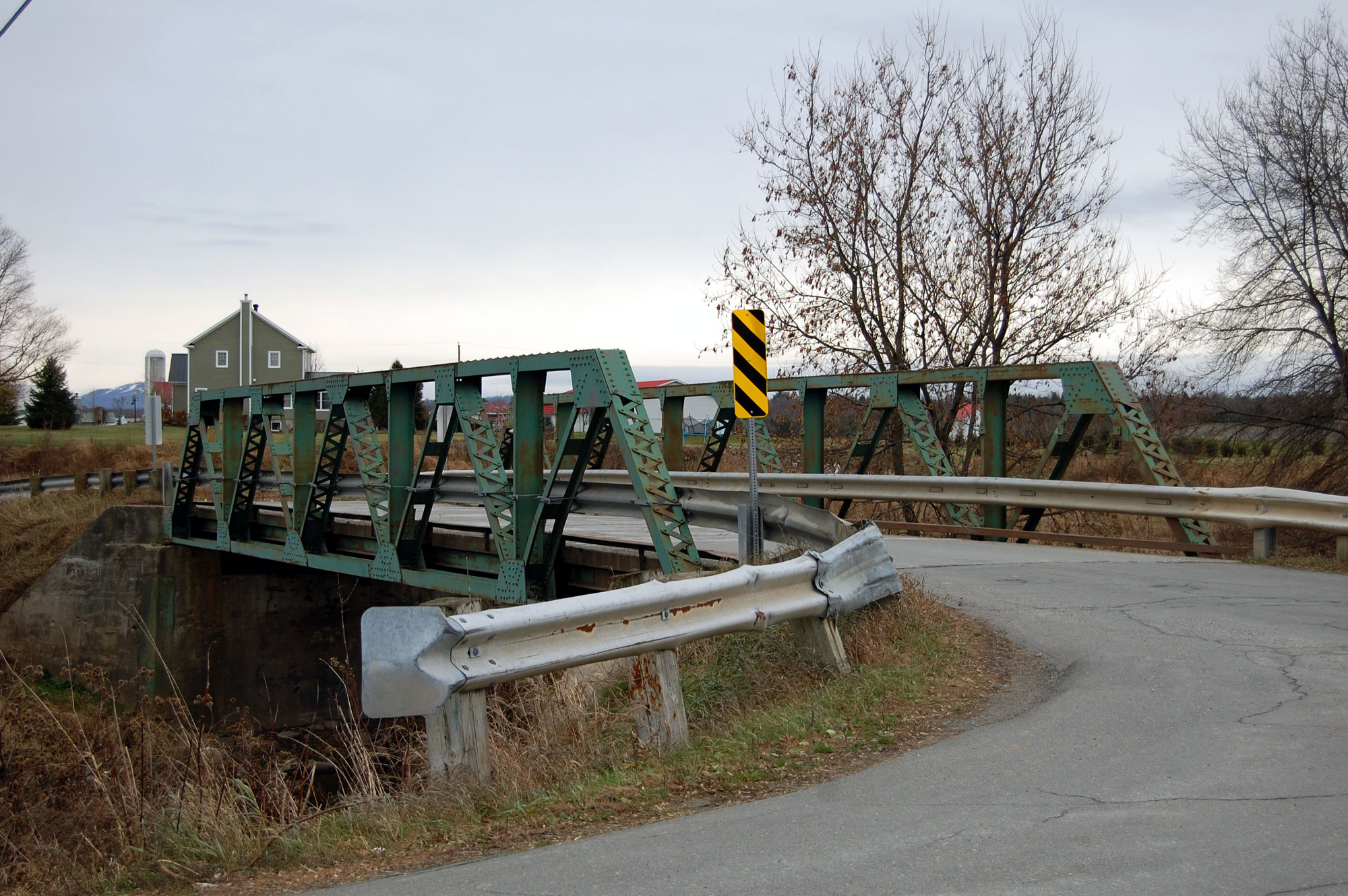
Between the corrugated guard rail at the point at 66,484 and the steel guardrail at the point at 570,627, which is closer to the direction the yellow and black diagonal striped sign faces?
the steel guardrail

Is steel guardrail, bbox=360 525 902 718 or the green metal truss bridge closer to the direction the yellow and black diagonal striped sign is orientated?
the steel guardrail

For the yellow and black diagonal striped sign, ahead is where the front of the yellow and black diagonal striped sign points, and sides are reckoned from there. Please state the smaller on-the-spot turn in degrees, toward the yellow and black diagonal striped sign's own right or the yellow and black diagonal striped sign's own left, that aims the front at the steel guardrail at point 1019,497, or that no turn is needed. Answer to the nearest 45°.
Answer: approximately 135° to the yellow and black diagonal striped sign's own left

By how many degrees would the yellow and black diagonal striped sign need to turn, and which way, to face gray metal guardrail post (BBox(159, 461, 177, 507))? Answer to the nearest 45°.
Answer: approximately 135° to its right

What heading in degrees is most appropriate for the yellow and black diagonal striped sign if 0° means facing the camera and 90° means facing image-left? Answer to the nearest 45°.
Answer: approximately 0°

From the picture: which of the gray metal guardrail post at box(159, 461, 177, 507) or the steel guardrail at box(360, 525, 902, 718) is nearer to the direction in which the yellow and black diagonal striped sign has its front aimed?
the steel guardrail

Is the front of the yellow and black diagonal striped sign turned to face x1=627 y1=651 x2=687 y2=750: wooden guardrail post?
yes

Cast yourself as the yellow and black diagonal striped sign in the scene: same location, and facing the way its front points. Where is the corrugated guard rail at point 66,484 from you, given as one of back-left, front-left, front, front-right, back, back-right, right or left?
back-right
